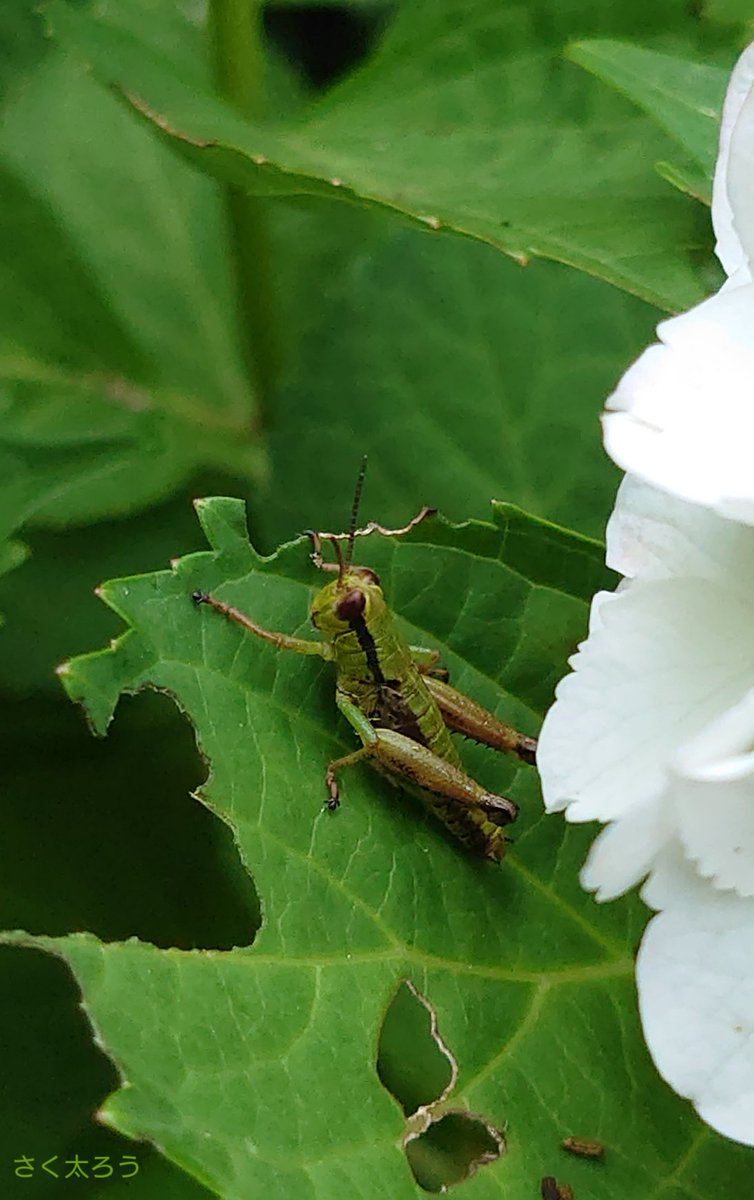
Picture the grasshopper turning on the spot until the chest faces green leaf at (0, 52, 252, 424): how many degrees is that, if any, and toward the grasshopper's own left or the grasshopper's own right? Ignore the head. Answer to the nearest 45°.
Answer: approximately 45° to the grasshopper's own right

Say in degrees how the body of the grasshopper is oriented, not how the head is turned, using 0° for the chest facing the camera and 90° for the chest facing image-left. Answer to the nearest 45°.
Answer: approximately 135°
